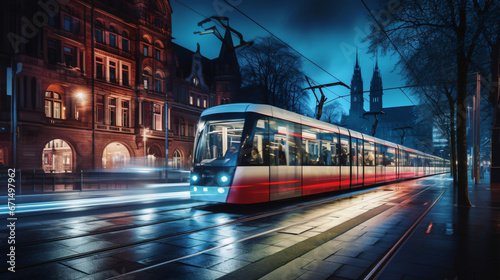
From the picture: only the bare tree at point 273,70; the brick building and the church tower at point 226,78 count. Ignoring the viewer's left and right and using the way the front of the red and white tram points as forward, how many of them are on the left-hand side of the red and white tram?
0

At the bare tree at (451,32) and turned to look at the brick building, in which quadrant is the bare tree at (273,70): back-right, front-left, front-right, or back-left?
front-right

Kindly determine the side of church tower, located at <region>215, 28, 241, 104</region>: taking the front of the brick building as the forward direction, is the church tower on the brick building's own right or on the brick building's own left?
on the brick building's own left

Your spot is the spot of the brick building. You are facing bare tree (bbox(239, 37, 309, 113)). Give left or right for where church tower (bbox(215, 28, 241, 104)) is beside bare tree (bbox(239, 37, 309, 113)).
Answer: left

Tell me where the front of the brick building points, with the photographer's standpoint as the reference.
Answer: facing the viewer and to the right of the viewer

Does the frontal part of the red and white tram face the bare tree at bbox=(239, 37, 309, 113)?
no

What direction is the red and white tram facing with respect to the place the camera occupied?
facing the viewer and to the left of the viewer

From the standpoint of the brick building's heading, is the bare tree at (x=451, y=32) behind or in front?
in front

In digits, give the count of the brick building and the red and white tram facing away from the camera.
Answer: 0
